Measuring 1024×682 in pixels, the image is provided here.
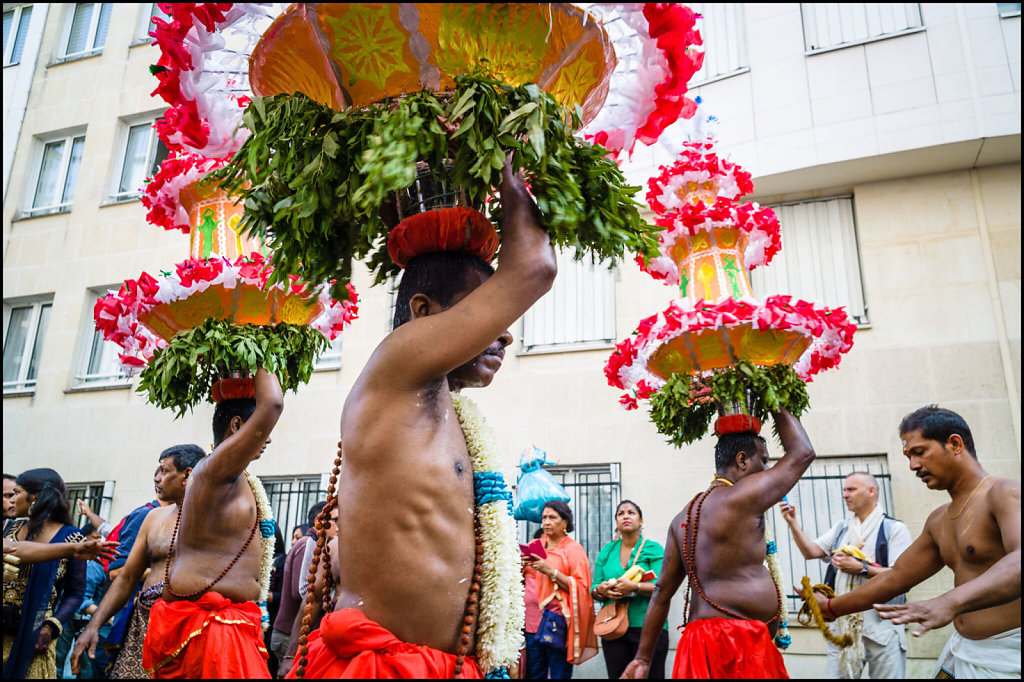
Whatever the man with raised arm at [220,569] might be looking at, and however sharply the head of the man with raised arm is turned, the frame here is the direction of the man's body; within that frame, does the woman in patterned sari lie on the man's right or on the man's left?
on the man's left

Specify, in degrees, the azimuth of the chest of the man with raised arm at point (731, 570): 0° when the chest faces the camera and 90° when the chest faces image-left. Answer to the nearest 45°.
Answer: approximately 225°

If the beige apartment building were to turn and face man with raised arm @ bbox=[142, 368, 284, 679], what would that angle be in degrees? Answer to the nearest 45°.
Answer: approximately 45° to its right

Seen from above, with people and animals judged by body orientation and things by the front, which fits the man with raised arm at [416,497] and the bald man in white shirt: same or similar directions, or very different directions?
very different directions

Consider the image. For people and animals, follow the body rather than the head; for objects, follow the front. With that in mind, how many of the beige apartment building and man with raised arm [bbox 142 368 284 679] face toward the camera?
1

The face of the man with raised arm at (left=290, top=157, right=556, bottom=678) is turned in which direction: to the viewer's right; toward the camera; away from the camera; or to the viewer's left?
to the viewer's right

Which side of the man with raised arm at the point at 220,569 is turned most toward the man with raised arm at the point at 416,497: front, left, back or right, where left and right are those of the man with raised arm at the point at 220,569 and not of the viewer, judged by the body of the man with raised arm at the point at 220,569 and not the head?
right

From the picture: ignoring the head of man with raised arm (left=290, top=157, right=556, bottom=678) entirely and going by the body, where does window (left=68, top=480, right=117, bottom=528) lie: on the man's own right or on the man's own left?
on the man's own left

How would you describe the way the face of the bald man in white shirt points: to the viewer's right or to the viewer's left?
to the viewer's left

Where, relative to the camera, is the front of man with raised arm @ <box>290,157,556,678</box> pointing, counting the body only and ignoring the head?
to the viewer's right
